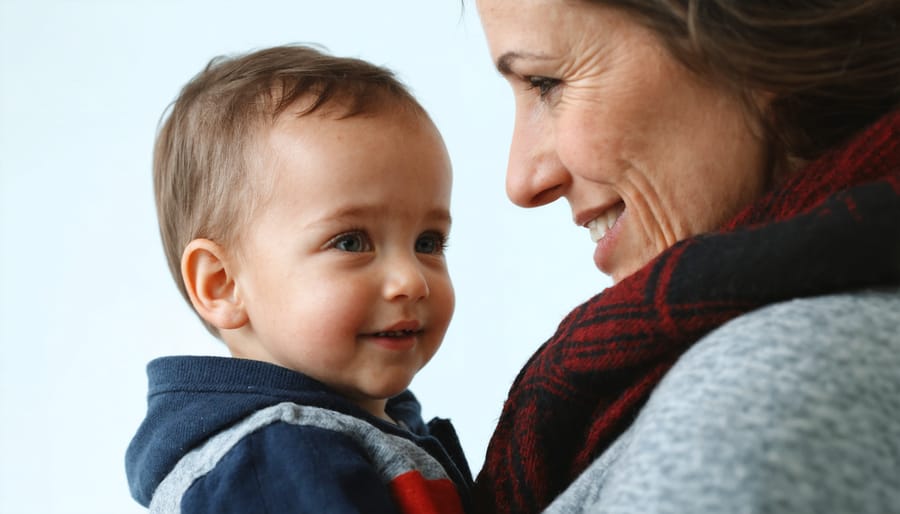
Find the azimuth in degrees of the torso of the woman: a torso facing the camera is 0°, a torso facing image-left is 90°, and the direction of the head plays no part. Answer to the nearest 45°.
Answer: approximately 90°

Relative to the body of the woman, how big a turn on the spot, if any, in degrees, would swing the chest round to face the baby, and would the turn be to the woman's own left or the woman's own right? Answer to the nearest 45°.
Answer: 0° — they already face them
